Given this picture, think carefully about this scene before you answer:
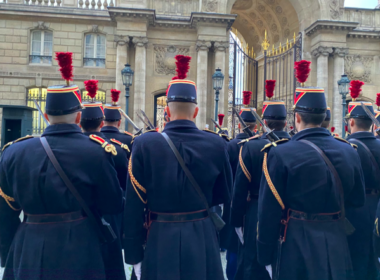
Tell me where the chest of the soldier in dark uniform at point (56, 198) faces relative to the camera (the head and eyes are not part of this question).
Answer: away from the camera

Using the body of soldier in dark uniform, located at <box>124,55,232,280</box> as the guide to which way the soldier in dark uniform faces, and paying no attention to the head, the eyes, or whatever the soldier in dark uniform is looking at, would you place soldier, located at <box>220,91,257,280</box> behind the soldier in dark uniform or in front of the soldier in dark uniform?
in front

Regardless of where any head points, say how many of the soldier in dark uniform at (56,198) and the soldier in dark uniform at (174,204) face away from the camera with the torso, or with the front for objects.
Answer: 2

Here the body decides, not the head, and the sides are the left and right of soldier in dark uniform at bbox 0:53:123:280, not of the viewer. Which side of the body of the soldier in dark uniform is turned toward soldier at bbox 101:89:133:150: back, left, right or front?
front

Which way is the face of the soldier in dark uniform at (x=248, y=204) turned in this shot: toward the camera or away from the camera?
away from the camera

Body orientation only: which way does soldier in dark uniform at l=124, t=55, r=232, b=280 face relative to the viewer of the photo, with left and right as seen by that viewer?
facing away from the viewer

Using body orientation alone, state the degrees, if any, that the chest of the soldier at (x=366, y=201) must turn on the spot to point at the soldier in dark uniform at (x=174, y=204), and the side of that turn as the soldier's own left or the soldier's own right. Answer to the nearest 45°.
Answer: approximately 90° to the soldier's own left

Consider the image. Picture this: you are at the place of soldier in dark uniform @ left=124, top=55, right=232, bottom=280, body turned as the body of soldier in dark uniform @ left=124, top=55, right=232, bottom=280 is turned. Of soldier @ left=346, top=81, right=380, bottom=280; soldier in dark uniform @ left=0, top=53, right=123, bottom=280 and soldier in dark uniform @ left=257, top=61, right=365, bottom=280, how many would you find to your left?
1

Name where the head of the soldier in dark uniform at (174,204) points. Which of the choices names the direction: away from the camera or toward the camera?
away from the camera
